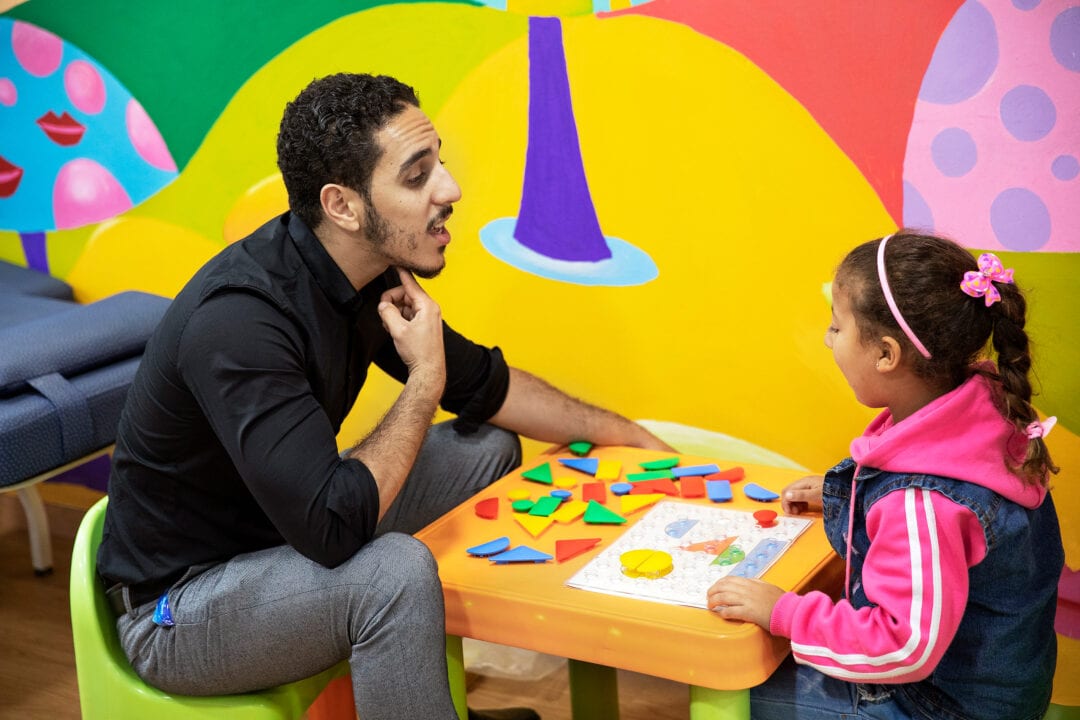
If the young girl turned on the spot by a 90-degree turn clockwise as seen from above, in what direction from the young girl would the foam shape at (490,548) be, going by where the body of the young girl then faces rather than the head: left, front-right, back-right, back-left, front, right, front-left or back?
left

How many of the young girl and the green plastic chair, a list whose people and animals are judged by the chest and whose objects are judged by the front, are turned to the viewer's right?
1

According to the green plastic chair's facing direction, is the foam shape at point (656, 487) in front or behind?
in front

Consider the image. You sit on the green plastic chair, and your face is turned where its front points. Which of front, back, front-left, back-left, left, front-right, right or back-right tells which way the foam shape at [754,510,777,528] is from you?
front

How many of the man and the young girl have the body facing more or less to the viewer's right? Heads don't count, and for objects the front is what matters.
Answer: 1

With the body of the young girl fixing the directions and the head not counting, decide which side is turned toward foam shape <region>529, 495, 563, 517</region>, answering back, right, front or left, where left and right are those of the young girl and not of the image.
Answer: front

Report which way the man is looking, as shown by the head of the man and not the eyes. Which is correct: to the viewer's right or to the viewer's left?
to the viewer's right

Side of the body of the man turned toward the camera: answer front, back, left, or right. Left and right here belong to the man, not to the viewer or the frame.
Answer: right

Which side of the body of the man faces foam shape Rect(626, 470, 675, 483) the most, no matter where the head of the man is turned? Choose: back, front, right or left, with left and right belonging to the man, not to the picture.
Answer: front

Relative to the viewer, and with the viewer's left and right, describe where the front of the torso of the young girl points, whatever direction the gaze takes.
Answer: facing to the left of the viewer

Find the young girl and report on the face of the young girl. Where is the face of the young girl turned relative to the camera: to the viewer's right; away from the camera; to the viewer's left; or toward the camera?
to the viewer's left

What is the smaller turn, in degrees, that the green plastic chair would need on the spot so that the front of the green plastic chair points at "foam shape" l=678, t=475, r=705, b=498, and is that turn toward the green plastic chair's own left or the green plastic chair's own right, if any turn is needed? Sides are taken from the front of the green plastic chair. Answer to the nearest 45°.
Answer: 0° — it already faces it

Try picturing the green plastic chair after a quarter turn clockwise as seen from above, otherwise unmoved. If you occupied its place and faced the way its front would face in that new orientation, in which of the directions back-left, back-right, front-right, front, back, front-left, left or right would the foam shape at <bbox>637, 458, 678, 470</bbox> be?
left

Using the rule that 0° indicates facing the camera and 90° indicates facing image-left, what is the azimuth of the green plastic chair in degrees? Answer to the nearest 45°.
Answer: approximately 270°
